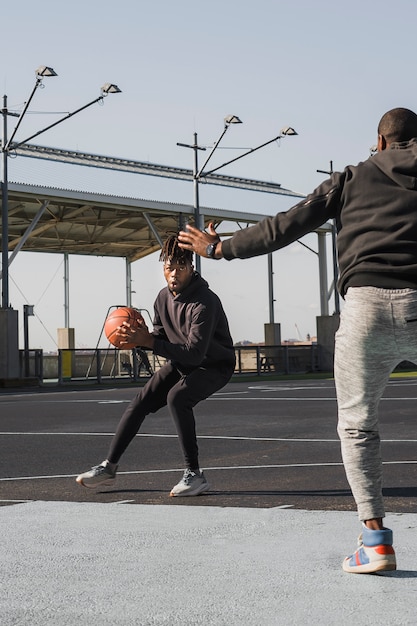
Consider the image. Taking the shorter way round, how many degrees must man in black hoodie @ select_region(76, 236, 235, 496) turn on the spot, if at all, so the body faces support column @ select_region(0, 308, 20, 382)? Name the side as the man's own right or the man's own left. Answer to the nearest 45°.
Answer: approximately 135° to the man's own right

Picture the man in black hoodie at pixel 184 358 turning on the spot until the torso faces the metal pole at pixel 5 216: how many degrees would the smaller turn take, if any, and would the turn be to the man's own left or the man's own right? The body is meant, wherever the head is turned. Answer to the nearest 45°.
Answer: approximately 135° to the man's own right

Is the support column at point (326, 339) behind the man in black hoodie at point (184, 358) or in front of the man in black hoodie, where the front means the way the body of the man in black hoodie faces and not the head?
behind

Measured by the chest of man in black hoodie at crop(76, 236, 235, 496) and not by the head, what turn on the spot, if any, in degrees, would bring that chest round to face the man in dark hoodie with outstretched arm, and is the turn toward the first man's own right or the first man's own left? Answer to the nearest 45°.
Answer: approximately 45° to the first man's own left

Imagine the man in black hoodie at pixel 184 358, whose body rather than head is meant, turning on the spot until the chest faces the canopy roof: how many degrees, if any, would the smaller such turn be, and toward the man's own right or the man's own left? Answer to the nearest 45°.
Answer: approximately 135° to the man's own right

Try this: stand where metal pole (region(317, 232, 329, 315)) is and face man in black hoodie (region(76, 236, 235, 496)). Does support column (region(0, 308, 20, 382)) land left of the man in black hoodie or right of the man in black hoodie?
right

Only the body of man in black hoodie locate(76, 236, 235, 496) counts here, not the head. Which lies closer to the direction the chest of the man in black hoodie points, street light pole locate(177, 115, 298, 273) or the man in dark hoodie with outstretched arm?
the man in dark hoodie with outstretched arm

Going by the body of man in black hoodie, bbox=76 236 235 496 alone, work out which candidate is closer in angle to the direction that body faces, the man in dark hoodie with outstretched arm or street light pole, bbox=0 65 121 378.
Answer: the man in dark hoodie with outstretched arm

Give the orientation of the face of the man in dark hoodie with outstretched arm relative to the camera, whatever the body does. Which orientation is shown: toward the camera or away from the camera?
away from the camera

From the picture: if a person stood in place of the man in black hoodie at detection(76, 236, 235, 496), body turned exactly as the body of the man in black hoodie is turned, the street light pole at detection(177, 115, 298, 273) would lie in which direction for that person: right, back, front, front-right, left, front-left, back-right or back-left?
back-right

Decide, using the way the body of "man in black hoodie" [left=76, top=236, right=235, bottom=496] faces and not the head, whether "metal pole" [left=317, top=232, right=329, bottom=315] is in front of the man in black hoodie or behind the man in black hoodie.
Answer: behind
